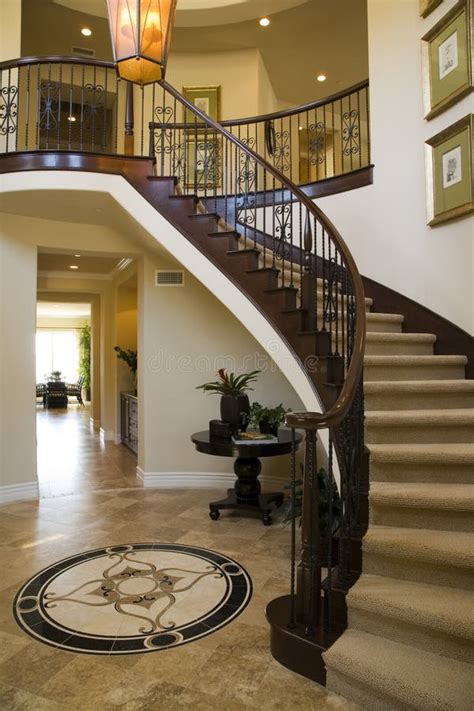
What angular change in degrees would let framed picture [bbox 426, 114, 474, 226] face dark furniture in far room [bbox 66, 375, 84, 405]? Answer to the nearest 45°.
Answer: approximately 90° to its right

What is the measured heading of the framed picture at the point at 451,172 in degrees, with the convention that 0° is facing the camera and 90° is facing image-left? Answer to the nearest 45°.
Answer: approximately 45°

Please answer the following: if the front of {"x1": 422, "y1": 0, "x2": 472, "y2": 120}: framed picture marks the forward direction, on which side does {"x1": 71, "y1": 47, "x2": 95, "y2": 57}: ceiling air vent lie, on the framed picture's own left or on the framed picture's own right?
on the framed picture's own right

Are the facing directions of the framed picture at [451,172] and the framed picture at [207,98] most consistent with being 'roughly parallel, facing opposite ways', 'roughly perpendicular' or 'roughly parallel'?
roughly perpendicular

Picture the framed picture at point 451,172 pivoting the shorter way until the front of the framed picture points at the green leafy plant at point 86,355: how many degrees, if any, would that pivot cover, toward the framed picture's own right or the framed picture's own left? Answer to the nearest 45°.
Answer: approximately 90° to the framed picture's own right

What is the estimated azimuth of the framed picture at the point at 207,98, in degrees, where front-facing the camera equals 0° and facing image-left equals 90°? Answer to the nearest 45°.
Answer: approximately 0°

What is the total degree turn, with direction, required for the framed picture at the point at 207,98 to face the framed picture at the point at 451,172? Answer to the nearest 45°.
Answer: approximately 45° to its left
